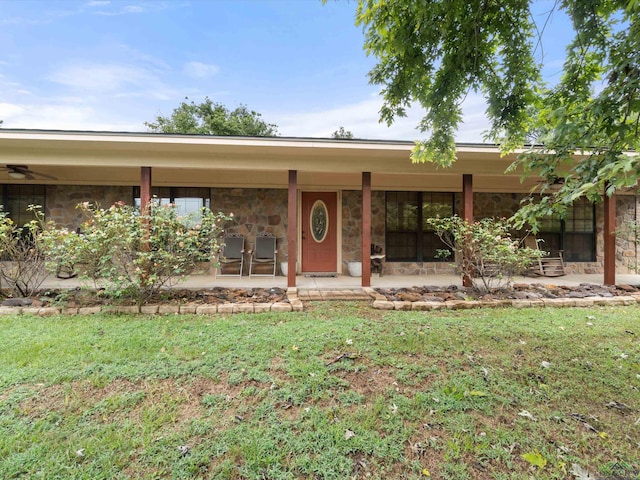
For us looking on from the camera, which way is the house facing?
facing the viewer

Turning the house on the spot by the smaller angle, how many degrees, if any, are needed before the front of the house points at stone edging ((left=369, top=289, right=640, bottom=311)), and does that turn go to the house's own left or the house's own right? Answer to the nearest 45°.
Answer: approximately 45° to the house's own left

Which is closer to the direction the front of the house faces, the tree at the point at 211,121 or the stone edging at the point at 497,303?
the stone edging

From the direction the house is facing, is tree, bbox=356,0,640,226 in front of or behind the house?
in front

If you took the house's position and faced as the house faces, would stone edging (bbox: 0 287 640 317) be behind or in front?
in front

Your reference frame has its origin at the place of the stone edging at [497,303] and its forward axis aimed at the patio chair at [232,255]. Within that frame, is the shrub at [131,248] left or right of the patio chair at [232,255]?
left

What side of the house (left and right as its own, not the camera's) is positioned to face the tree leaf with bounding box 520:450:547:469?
front

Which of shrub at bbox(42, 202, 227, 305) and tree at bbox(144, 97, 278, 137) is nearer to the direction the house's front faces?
the shrub
